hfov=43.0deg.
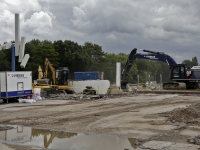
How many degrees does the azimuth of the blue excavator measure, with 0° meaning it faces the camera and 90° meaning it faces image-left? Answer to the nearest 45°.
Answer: approximately 90°

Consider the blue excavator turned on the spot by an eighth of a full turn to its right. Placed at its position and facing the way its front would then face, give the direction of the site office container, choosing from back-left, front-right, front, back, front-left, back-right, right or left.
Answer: left

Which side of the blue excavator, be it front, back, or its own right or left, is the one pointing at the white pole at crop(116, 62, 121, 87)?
front
